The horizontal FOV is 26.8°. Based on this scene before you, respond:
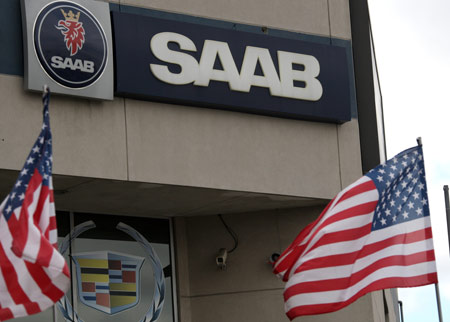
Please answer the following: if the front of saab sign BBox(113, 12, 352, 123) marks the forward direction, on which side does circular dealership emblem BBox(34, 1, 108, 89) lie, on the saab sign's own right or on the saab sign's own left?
on the saab sign's own right

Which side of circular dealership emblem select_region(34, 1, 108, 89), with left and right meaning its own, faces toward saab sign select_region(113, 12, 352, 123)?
left

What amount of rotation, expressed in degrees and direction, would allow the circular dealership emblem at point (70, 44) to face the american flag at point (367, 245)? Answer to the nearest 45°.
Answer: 0° — it already faces it

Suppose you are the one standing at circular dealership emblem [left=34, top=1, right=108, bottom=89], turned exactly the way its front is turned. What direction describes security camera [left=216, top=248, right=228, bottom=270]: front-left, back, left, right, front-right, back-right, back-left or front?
left
